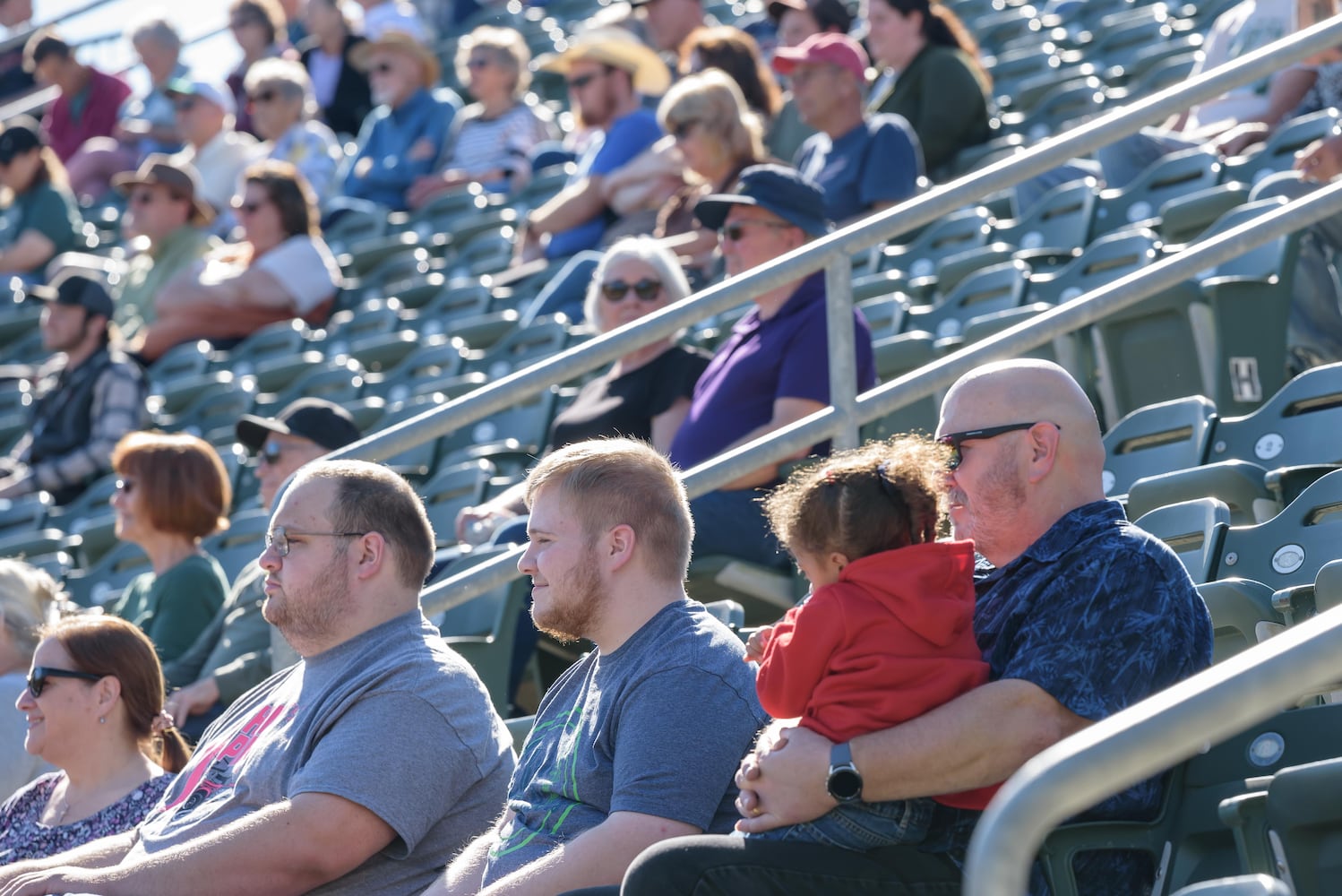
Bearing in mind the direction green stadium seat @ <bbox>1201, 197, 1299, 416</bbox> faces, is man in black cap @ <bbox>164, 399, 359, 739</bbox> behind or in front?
in front

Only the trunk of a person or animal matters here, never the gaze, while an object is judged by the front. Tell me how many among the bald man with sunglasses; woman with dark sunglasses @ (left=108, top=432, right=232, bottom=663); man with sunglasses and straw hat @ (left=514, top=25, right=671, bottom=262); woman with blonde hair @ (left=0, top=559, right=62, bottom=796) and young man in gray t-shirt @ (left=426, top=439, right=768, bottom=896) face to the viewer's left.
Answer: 5

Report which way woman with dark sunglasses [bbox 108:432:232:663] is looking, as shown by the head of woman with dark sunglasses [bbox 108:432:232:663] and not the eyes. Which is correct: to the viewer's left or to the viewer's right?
to the viewer's left

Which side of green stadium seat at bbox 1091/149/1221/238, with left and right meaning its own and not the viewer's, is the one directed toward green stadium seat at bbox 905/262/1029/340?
front

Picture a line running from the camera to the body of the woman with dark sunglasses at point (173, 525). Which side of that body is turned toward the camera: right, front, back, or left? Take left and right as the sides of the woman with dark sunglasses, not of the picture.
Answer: left

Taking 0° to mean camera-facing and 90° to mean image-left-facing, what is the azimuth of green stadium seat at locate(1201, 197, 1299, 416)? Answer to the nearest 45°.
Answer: approximately 45°

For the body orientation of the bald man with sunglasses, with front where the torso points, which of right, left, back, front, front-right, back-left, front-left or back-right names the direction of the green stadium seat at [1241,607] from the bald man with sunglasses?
back-right

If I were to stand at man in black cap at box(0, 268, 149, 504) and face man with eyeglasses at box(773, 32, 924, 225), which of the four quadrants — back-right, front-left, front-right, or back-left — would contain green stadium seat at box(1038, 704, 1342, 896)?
front-right

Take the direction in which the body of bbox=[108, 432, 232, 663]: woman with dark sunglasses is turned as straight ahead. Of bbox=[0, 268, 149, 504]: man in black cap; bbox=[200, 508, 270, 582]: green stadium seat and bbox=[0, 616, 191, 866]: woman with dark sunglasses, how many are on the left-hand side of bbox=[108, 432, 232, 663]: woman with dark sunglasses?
1

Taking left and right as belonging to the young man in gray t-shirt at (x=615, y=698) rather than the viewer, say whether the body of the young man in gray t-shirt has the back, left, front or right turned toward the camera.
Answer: left

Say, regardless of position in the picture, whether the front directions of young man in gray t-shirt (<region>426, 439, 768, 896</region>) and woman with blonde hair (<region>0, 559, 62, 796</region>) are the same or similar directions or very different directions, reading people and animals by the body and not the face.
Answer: same or similar directions

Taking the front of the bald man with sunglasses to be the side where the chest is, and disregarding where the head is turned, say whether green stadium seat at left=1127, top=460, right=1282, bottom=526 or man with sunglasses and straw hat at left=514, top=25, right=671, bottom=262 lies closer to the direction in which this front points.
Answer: the man with sunglasses and straw hat

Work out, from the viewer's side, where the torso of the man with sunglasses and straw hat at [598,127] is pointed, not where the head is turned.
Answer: to the viewer's left

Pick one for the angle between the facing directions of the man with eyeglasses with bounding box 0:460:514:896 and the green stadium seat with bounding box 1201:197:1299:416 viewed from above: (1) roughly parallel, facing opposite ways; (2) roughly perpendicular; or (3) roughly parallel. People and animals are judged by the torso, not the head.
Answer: roughly parallel

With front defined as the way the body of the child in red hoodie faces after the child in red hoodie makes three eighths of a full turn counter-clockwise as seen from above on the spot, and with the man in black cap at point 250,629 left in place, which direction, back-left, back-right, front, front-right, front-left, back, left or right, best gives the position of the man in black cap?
back-right

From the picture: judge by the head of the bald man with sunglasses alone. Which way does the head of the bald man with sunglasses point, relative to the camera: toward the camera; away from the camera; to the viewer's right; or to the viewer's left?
to the viewer's left

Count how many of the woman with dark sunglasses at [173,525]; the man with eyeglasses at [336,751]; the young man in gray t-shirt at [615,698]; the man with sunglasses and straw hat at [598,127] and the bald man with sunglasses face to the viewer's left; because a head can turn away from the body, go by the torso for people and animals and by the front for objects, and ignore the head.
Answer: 5

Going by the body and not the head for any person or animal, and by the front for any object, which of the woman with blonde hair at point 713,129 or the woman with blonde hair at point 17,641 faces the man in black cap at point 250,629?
the woman with blonde hair at point 713,129

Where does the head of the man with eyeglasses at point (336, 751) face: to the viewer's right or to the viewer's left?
to the viewer's left
